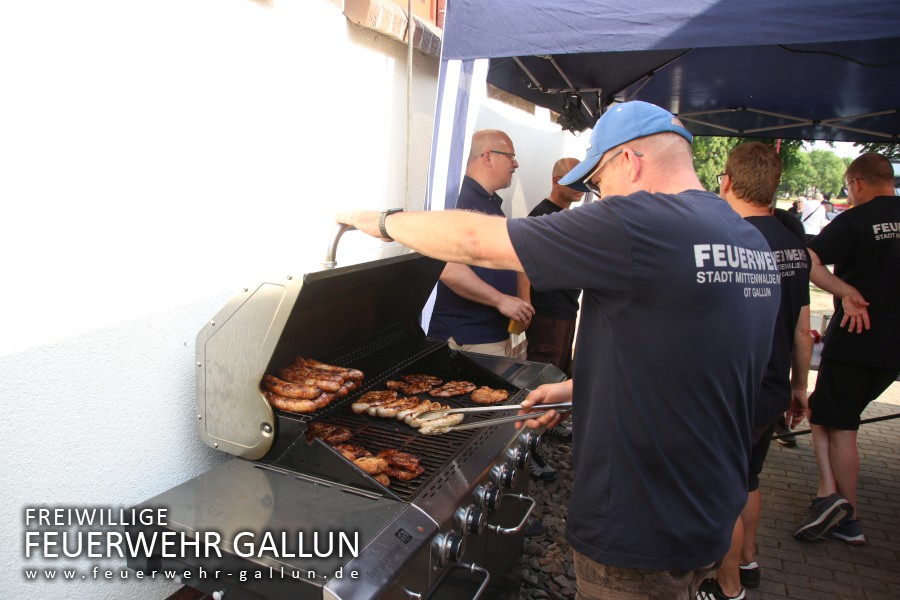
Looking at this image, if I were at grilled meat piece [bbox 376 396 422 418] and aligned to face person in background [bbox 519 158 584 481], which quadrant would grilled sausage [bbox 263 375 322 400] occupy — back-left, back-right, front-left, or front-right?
back-left

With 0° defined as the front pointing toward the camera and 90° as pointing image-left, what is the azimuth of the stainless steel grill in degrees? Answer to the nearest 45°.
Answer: approximately 315°

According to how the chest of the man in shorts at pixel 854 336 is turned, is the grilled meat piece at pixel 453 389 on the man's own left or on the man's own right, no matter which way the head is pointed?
on the man's own left

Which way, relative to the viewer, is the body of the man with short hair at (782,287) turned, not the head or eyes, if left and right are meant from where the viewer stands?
facing away from the viewer and to the left of the viewer

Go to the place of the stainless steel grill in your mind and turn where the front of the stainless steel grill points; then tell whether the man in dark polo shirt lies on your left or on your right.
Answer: on your left

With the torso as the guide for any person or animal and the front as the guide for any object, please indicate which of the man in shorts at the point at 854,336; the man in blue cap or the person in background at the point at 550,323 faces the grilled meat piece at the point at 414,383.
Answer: the man in blue cap

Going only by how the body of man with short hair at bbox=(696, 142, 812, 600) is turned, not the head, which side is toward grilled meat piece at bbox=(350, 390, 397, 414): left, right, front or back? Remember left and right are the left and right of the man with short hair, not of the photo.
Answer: left
